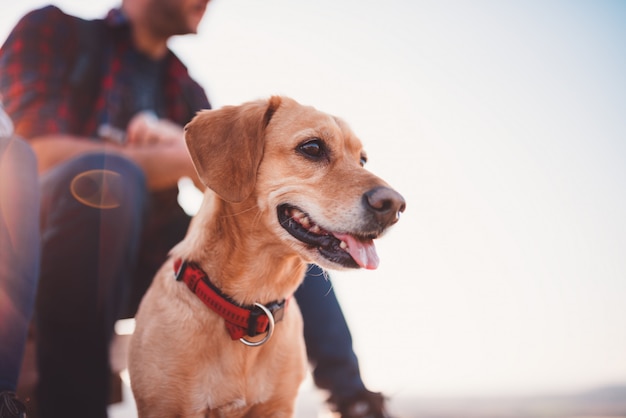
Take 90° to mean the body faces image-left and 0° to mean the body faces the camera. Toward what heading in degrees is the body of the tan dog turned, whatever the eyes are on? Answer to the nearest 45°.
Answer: approximately 315°

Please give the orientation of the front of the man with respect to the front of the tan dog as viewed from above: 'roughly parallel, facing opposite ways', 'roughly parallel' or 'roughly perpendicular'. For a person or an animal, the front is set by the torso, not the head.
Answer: roughly parallel
